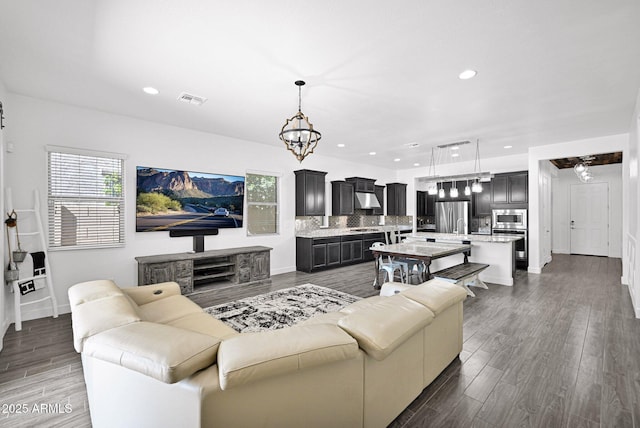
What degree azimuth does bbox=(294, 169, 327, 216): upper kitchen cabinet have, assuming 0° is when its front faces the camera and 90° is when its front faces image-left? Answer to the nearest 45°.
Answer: approximately 315°

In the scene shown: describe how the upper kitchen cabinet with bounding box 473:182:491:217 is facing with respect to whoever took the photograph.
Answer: facing the viewer and to the left of the viewer

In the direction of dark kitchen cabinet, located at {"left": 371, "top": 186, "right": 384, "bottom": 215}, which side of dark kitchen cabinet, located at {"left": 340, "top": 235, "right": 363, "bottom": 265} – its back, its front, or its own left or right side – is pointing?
left

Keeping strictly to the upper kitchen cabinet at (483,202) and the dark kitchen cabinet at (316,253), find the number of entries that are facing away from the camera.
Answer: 0

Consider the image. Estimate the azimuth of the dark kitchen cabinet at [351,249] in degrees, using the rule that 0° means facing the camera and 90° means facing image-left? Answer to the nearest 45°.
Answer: approximately 315°

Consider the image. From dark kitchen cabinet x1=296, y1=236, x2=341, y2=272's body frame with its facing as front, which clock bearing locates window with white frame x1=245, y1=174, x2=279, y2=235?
The window with white frame is roughly at 4 o'clock from the dark kitchen cabinet.

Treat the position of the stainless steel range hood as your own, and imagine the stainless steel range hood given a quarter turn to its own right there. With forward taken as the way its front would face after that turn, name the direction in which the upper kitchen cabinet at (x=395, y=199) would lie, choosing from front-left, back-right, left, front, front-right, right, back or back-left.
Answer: back

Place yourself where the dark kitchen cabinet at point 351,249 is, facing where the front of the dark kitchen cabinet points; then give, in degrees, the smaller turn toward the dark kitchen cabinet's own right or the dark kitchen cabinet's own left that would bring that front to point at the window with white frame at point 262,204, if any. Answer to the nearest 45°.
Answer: approximately 90° to the dark kitchen cabinet's own right

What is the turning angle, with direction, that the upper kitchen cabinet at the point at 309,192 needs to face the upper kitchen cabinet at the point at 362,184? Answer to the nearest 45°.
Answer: approximately 90° to its left

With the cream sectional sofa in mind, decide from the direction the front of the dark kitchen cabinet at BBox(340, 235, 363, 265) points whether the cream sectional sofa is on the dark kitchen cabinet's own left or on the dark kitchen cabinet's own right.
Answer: on the dark kitchen cabinet's own right

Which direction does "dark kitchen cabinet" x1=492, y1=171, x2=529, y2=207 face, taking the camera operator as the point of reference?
facing the viewer

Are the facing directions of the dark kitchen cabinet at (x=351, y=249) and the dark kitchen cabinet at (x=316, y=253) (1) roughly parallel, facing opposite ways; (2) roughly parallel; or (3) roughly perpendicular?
roughly parallel

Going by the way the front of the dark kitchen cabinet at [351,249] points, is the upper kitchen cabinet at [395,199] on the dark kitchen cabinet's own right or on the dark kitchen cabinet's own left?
on the dark kitchen cabinet's own left

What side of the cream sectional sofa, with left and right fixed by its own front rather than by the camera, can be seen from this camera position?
back

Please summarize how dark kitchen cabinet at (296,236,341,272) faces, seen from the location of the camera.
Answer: facing the viewer and to the right of the viewer

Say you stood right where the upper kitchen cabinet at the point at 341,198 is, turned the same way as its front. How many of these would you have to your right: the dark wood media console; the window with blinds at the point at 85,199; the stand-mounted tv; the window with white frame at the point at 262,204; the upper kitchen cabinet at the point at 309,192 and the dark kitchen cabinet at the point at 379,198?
5

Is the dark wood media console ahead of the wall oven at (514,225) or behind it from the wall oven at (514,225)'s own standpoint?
ahead

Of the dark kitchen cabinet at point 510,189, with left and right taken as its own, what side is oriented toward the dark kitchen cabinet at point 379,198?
right

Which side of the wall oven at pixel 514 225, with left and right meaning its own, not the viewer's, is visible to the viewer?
front
